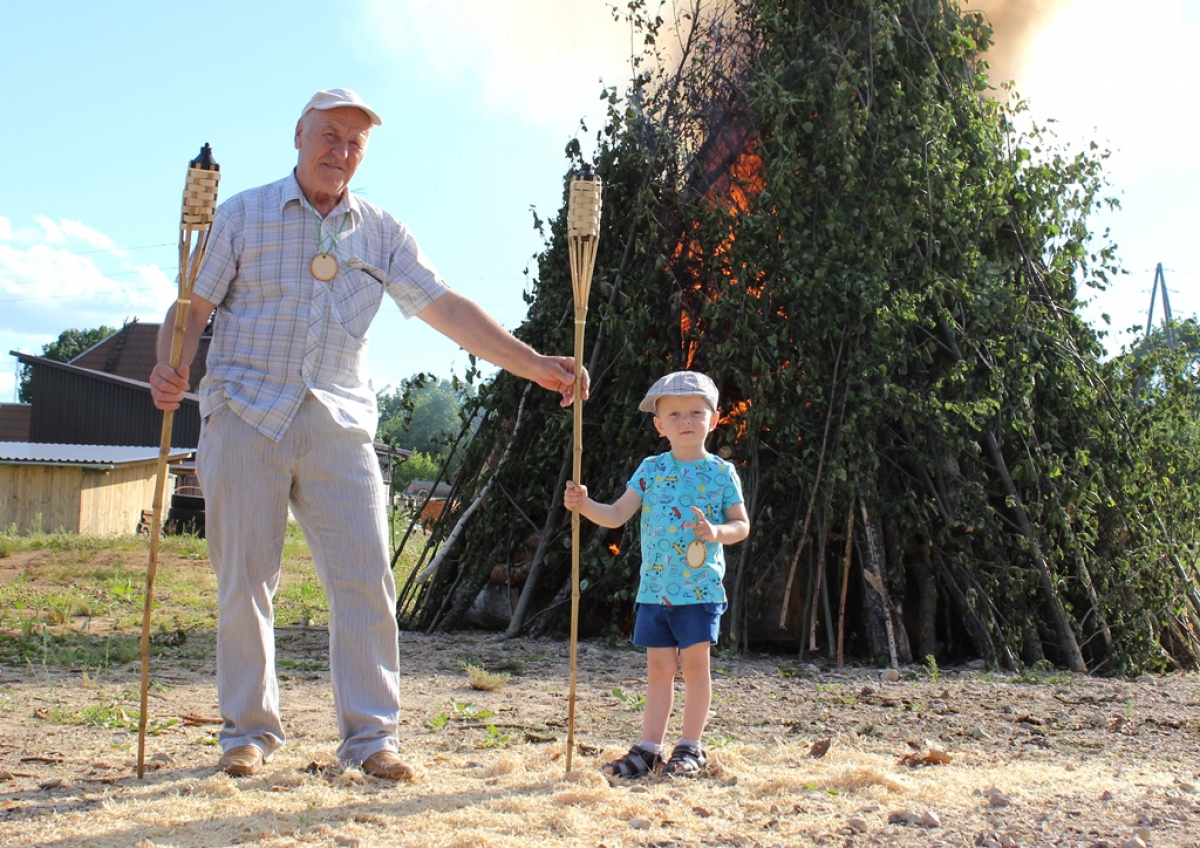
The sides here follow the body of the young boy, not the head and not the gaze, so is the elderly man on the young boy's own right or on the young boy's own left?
on the young boy's own right

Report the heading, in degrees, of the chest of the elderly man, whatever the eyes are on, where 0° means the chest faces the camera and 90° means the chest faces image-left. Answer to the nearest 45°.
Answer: approximately 0°

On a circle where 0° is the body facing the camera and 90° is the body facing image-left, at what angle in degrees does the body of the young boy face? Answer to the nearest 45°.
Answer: approximately 0°

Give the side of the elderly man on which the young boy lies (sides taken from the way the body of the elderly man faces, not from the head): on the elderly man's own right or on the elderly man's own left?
on the elderly man's own left

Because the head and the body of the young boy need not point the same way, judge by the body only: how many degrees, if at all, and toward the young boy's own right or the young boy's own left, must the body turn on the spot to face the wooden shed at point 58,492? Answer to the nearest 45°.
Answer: approximately 135° to the young boy's own right

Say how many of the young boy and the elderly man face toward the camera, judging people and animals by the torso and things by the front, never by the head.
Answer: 2
